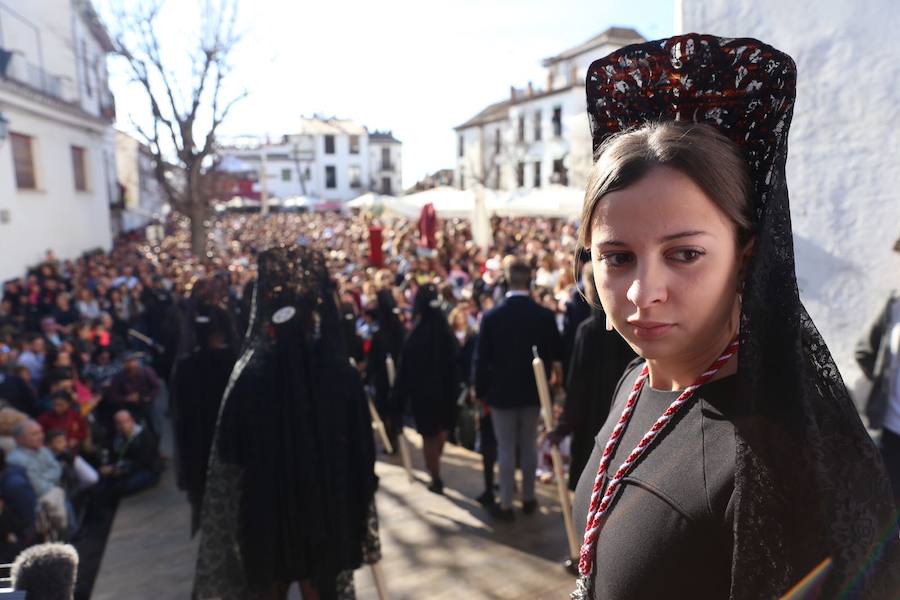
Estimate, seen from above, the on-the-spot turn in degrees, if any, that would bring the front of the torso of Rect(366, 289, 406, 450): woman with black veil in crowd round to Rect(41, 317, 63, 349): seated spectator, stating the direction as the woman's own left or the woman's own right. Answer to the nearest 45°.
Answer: approximately 45° to the woman's own left

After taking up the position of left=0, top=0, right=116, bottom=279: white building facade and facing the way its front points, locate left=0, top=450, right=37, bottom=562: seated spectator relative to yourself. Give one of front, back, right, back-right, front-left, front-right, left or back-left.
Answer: front-right

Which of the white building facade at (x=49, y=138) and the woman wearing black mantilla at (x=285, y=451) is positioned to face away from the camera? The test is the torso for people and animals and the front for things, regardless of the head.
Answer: the woman wearing black mantilla

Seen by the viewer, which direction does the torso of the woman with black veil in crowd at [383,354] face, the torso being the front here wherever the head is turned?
away from the camera

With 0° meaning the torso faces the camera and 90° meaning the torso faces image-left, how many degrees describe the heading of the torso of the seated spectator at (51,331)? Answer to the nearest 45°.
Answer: approximately 315°

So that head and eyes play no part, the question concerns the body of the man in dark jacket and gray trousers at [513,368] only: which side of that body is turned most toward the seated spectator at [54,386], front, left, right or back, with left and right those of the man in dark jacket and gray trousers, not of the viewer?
left

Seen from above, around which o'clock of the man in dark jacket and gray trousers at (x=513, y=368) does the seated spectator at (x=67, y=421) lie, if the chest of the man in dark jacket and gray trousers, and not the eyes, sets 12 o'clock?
The seated spectator is roughly at 9 o'clock from the man in dark jacket and gray trousers.

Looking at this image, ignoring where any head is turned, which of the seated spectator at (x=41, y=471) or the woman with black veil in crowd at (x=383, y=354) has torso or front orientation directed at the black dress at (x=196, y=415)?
the seated spectator

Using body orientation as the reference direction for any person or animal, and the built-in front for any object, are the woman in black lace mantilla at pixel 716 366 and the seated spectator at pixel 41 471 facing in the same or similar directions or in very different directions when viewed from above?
very different directions

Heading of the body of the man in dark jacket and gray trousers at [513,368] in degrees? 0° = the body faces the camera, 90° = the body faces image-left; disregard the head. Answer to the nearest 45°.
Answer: approximately 180°

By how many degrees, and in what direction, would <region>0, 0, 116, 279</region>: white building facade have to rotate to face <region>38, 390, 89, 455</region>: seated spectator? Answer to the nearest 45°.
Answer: approximately 45° to its right

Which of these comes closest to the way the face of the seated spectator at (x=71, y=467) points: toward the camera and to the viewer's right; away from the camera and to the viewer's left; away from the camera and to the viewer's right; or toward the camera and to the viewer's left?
toward the camera and to the viewer's right

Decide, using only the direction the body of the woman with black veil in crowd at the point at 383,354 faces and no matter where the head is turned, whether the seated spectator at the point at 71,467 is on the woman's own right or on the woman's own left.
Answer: on the woman's own left

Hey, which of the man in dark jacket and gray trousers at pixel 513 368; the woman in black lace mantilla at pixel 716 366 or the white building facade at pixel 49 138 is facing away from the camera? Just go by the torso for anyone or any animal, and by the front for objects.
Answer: the man in dark jacket and gray trousers
